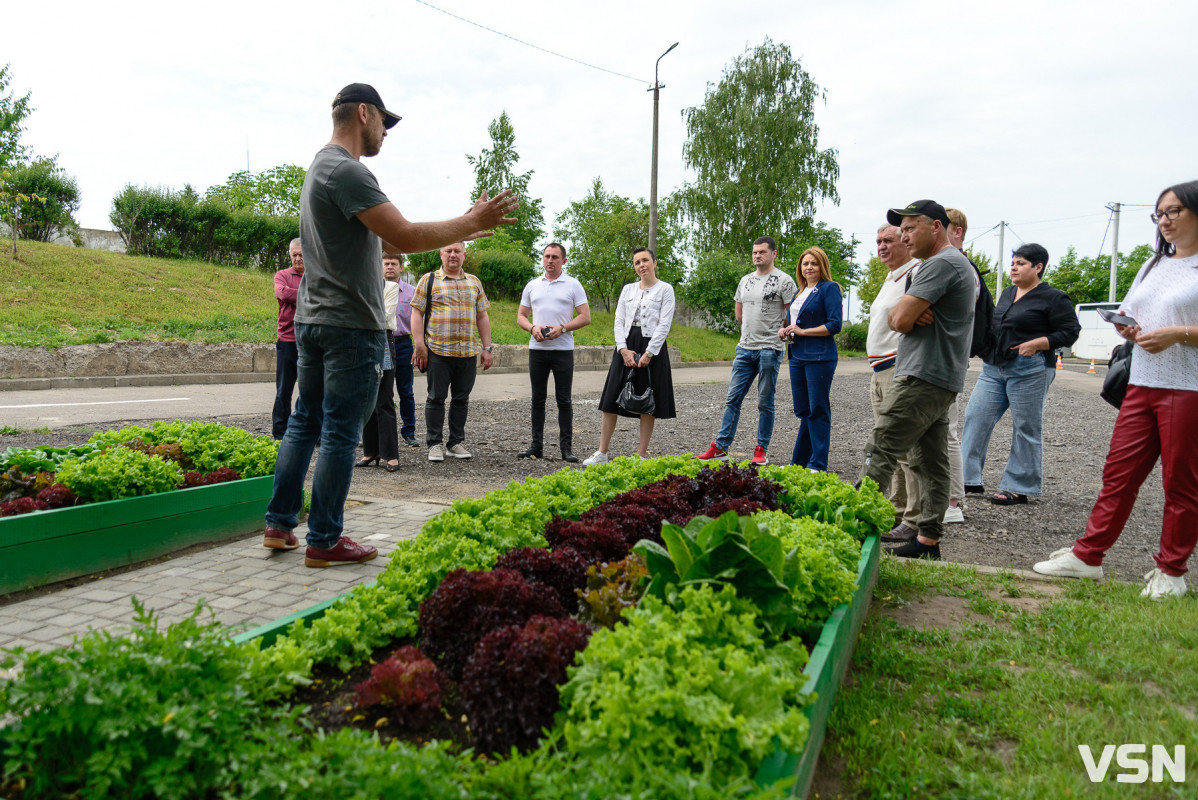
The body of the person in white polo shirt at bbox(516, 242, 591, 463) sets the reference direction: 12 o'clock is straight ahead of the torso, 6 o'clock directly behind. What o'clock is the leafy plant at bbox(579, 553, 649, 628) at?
The leafy plant is roughly at 12 o'clock from the person in white polo shirt.

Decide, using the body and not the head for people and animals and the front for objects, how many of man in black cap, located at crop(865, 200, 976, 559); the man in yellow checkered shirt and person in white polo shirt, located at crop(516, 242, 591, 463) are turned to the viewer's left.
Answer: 1

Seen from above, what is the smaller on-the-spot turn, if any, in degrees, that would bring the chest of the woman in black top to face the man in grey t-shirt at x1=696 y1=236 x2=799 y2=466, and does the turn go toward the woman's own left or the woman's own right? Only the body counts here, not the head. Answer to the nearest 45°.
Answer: approximately 45° to the woman's own right

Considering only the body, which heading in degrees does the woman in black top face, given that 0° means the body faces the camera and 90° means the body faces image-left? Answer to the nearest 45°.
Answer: approximately 45°

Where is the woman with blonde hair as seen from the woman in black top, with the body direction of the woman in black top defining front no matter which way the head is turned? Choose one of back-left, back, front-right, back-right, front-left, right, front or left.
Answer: front-right

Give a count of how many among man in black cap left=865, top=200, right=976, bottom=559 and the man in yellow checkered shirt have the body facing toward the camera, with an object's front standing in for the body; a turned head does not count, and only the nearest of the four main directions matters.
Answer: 1

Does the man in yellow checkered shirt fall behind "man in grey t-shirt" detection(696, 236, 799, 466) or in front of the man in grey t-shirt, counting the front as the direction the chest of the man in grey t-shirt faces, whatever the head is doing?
in front

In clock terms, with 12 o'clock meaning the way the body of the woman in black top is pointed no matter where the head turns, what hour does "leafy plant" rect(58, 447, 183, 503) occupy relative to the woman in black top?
The leafy plant is roughly at 12 o'clock from the woman in black top.

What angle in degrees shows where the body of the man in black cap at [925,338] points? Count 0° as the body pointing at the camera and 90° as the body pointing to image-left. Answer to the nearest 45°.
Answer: approximately 90°
